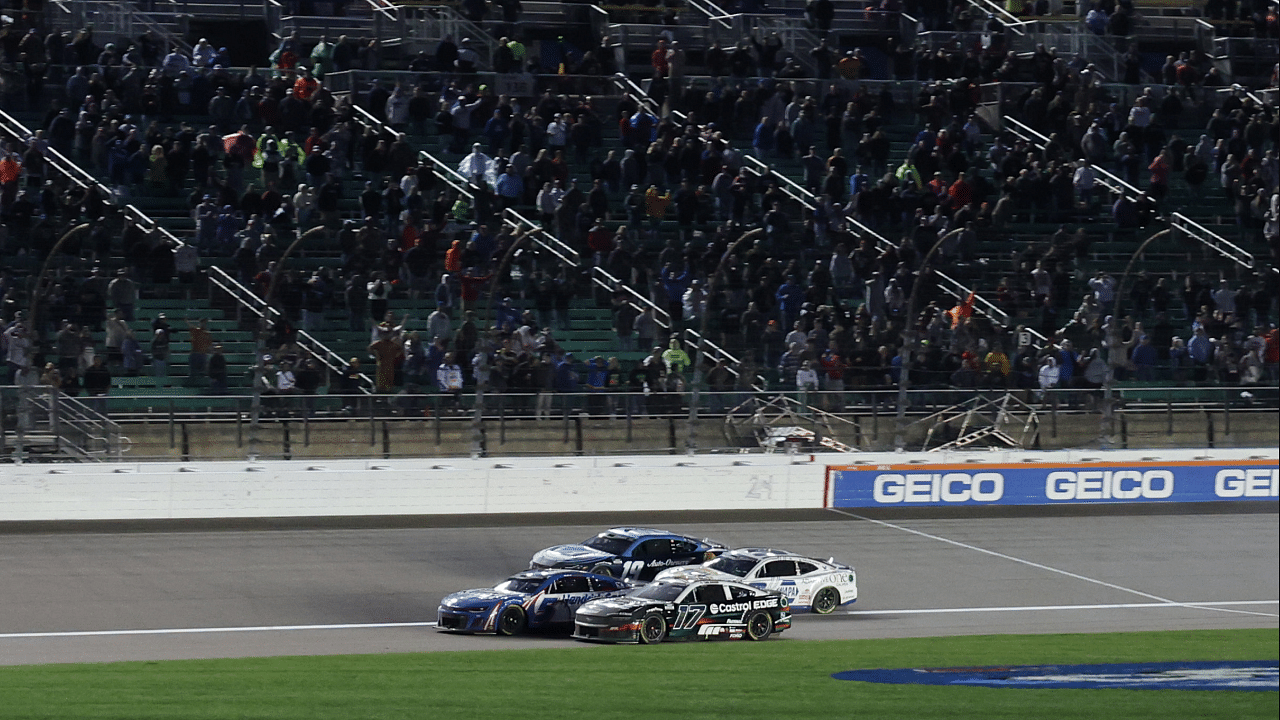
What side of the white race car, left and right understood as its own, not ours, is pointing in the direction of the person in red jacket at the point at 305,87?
right

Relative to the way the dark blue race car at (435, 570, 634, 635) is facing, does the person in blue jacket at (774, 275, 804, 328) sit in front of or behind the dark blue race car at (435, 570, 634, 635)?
behind

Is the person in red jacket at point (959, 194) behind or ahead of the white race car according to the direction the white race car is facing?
behind

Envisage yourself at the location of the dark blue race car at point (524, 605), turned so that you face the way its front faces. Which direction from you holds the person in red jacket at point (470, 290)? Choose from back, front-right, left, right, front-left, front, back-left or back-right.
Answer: back-right

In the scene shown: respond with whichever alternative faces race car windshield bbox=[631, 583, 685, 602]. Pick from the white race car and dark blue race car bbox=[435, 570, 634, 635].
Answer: the white race car

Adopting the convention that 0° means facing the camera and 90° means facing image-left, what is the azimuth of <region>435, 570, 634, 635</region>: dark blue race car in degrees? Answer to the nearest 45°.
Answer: approximately 45°

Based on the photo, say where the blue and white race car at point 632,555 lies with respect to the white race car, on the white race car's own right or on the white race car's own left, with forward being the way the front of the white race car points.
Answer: on the white race car's own right

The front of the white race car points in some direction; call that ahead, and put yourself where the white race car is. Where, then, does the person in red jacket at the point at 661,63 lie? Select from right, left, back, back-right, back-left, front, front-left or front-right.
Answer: back-right

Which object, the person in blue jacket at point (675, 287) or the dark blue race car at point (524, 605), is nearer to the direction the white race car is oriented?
the dark blue race car

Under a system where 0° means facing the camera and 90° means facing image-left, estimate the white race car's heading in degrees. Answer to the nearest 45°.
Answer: approximately 45°

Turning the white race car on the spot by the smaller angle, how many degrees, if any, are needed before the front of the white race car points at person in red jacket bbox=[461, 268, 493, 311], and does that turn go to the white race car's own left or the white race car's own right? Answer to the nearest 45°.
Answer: approximately 90° to the white race car's own right
